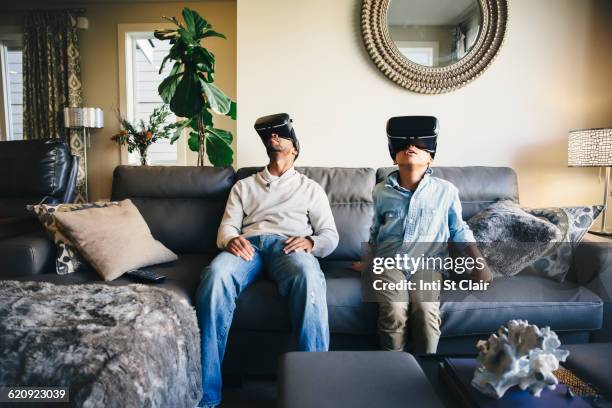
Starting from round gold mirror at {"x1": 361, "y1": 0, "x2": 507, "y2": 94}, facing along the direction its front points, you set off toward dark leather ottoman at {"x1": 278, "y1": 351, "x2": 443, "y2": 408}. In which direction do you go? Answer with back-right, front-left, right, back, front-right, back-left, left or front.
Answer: front

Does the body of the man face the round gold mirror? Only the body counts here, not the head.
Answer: no

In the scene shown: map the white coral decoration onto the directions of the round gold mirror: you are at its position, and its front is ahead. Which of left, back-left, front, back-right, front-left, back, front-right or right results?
front

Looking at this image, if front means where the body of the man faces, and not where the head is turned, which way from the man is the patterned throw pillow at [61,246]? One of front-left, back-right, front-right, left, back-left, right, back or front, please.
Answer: right

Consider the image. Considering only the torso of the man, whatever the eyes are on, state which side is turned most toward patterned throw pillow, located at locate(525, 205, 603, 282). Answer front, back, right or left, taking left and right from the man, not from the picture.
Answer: left

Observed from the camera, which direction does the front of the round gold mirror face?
facing the viewer

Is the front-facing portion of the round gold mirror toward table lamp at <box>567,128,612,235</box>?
no

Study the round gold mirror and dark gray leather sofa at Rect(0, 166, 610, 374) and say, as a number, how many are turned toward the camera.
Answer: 2

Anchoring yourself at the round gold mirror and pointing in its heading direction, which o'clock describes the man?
The man is roughly at 1 o'clock from the round gold mirror.

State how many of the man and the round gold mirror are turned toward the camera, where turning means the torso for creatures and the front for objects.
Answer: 2

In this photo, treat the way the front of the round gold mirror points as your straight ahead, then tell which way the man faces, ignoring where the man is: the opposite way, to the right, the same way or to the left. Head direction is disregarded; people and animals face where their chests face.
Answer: the same way

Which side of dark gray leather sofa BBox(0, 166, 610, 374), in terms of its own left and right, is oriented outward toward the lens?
front

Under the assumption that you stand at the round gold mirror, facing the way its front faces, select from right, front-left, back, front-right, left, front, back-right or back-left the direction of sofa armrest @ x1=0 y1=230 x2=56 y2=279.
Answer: front-right

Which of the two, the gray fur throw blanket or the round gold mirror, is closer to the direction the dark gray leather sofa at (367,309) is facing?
the gray fur throw blanket
